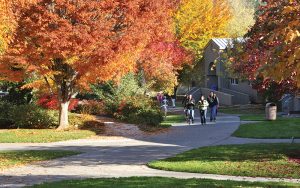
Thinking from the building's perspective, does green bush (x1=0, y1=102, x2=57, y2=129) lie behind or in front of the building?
in front

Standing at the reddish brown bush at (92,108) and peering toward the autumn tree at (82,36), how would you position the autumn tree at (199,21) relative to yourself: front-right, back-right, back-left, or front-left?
back-left

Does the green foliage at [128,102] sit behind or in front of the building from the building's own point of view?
in front

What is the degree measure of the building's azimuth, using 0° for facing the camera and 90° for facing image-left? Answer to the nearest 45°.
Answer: approximately 45°
